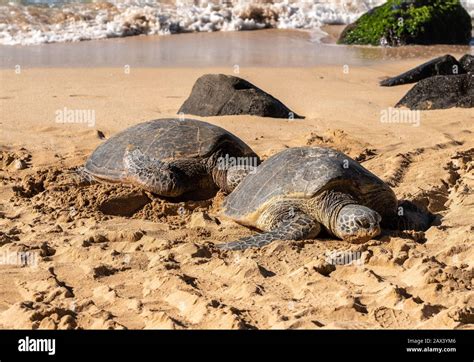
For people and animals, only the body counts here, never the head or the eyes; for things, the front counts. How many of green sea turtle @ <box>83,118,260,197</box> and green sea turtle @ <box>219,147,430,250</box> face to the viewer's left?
0

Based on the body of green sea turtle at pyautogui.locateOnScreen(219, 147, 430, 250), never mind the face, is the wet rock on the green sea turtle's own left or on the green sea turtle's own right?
on the green sea turtle's own left

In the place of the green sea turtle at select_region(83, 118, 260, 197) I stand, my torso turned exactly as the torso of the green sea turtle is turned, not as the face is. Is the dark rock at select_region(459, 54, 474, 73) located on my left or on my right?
on my left

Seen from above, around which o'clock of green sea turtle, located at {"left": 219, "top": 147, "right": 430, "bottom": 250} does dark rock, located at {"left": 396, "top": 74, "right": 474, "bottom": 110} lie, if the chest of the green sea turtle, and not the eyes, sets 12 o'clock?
The dark rock is roughly at 8 o'clock from the green sea turtle.

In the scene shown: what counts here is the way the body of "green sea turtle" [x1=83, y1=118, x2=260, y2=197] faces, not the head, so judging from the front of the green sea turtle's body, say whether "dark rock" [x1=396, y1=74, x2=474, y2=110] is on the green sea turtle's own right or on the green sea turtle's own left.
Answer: on the green sea turtle's own left

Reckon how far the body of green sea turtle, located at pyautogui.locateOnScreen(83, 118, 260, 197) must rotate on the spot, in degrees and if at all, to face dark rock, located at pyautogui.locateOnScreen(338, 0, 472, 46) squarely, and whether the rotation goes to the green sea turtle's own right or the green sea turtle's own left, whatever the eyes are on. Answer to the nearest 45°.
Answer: approximately 90° to the green sea turtle's own left

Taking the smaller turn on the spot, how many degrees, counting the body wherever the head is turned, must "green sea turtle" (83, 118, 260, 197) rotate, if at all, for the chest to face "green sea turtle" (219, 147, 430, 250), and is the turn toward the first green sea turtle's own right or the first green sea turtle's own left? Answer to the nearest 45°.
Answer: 0° — it already faces it

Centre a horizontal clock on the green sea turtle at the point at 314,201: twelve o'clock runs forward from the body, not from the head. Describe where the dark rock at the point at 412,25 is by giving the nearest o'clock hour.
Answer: The dark rock is roughly at 8 o'clock from the green sea turtle.

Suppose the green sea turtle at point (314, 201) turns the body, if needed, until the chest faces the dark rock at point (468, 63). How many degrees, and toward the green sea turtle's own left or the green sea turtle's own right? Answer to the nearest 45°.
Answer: approximately 135° to the green sea turtle's own left

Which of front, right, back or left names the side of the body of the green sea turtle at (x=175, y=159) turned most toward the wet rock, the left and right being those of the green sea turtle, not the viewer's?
left

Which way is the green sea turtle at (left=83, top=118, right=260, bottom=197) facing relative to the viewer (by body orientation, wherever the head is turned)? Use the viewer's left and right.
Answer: facing the viewer and to the right of the viewer
